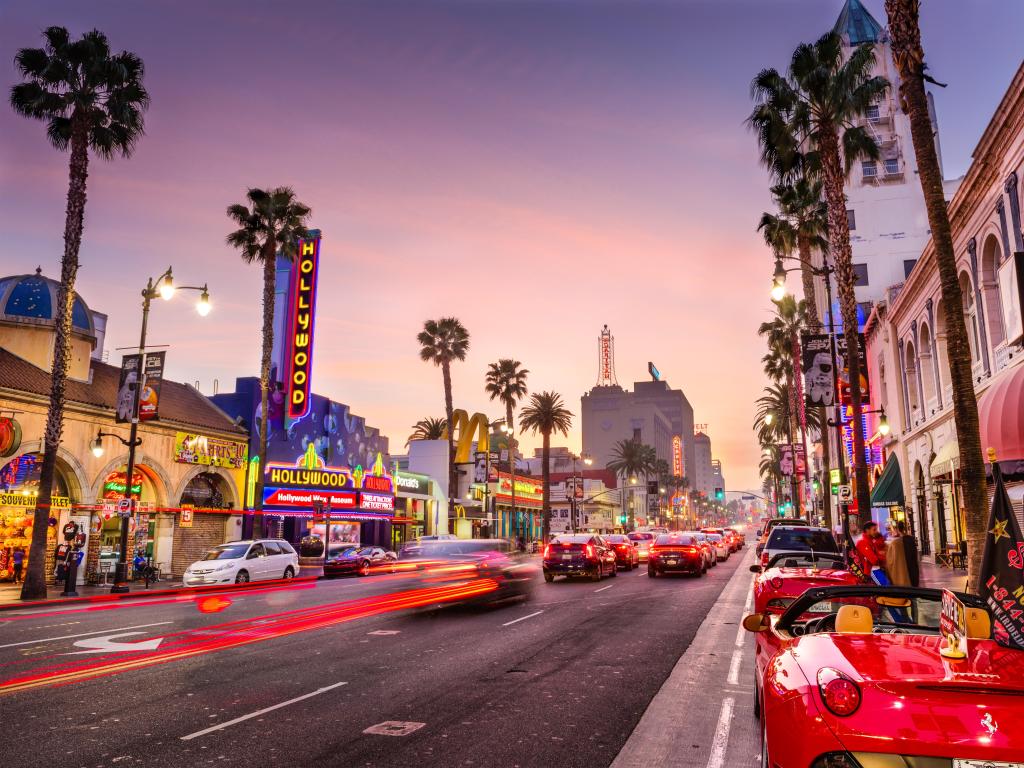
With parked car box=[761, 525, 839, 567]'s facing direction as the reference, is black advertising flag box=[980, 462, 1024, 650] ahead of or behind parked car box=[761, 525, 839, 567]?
behind

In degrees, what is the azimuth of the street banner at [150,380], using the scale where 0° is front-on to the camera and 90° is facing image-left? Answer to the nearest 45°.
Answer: approximately 0°

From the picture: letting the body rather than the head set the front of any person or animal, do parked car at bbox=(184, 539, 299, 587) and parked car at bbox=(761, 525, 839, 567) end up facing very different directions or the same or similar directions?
very different directions

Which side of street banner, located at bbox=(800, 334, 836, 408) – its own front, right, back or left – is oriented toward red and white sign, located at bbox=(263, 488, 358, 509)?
right

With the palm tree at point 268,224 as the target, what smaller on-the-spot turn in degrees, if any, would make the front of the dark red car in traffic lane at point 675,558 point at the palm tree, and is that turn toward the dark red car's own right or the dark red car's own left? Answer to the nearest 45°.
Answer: approximately 90° to the dark red car's own left

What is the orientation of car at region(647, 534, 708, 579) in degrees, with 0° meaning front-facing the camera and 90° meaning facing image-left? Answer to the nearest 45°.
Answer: approximately 180°

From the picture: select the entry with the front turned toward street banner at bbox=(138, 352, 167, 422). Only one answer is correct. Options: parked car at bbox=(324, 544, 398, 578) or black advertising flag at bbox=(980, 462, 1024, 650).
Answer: the parked car

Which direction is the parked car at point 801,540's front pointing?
away from the camera
